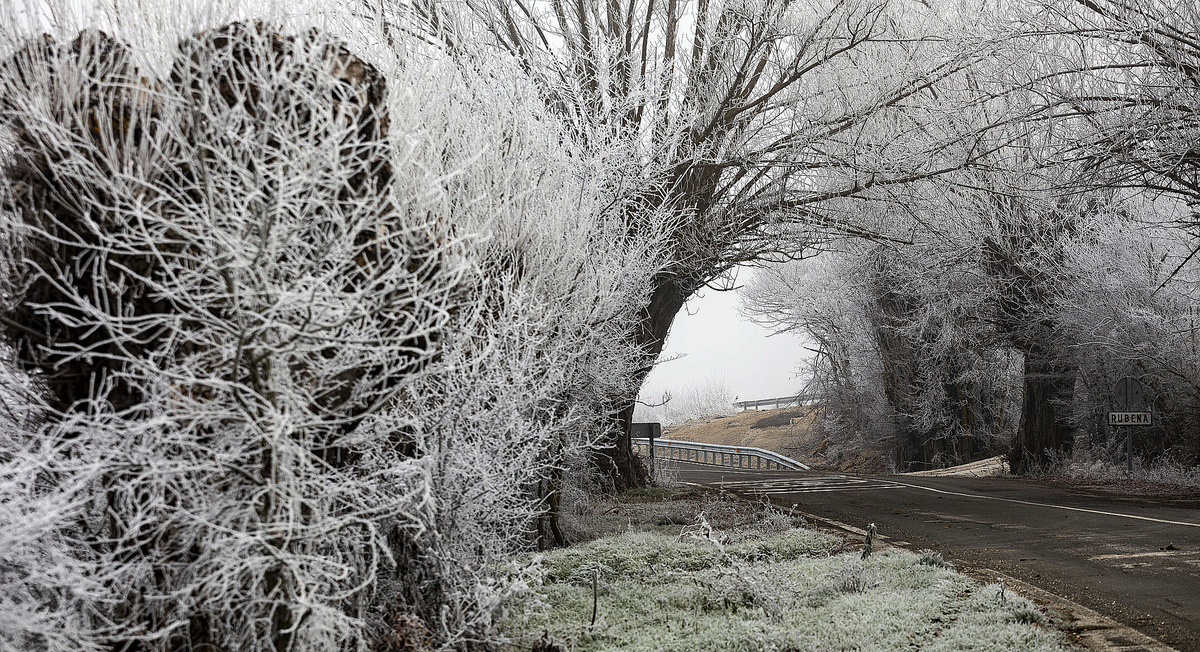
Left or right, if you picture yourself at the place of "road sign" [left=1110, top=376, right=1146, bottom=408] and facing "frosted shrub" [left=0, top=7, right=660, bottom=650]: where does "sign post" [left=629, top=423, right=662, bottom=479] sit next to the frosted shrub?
right

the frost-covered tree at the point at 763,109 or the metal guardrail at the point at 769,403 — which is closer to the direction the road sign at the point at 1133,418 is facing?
the frost-covered tree

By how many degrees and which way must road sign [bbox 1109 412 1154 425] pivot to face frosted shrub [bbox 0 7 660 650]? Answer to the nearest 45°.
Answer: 0° — it already faces it

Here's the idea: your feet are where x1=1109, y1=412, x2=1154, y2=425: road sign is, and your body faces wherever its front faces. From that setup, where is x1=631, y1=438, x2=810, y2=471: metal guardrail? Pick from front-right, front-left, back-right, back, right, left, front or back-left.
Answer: back-right

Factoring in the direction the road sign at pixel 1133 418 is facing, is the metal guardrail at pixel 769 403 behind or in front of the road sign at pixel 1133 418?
behind

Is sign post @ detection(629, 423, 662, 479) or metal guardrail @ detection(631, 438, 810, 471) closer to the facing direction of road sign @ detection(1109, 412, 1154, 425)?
the sign post

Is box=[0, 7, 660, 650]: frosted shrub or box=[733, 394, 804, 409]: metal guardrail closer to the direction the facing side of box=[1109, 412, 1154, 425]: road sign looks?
the frosted shrub

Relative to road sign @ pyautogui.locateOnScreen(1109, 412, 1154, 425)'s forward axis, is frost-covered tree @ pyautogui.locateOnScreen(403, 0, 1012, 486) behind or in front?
in front

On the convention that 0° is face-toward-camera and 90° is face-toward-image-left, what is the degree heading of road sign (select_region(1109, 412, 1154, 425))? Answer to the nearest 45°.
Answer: approximately 0°

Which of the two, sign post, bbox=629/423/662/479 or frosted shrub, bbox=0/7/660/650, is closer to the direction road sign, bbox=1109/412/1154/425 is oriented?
the frosted shrub

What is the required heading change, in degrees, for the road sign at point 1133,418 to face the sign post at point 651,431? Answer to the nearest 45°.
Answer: approximately 45° to its right
